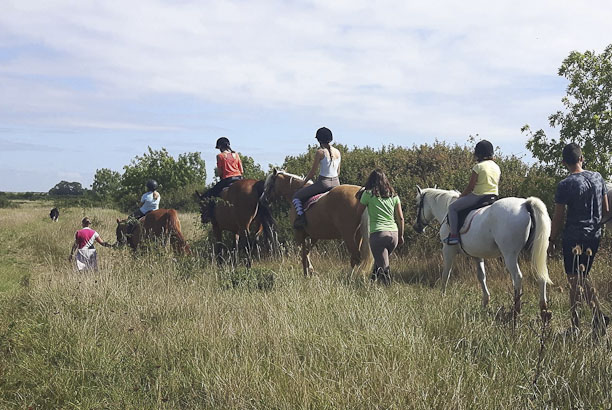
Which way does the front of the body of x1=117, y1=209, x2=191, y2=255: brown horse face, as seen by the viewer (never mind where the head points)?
to the viewer's left

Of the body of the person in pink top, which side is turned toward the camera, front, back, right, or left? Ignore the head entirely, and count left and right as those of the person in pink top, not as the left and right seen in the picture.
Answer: back

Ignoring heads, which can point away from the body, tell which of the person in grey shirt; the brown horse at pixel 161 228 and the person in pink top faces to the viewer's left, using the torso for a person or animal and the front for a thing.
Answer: the brown horse

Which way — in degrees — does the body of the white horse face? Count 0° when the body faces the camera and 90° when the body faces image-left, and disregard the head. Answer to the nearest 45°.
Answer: approximately 135°

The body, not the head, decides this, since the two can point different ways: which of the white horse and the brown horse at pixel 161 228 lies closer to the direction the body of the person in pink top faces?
the brown horse

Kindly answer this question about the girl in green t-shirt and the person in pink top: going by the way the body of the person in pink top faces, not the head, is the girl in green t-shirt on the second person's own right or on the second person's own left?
on the second person's own right

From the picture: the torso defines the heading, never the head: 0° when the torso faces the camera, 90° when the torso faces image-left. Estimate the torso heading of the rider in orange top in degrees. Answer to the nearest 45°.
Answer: approximately 135°

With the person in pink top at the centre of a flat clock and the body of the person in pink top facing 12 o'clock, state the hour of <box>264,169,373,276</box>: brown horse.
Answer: The brown horse is roughly at 4 o'clock from the person in pink top.

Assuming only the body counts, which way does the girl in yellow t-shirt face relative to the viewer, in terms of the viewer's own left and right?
facing away from the viewer and to the left of the viewer

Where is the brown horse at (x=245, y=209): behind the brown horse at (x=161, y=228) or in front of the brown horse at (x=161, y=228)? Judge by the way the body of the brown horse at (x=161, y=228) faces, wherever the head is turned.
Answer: behind

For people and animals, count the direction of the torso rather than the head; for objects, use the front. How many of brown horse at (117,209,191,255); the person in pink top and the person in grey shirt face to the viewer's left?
1

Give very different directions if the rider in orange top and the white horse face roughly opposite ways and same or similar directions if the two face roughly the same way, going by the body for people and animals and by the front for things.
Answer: same or similar directions

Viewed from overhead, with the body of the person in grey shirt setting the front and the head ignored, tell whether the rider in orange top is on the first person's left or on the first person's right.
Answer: on the first person's left

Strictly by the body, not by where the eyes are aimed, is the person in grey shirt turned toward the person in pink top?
no

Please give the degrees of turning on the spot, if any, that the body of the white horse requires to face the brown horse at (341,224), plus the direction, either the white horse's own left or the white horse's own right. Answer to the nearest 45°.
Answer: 0° — it already faces it

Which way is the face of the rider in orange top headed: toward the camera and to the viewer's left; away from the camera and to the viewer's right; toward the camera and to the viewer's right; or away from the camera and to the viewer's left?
away from the camera and to the viewer's left

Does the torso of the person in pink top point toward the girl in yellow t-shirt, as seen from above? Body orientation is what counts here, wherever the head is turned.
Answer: no

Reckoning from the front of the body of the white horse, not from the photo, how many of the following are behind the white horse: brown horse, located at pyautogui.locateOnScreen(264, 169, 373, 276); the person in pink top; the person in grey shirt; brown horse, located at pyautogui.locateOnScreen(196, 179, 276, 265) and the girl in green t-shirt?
1

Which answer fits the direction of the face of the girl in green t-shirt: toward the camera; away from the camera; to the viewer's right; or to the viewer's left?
away from the camera

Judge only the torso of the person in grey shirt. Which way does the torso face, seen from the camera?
away from the camera
